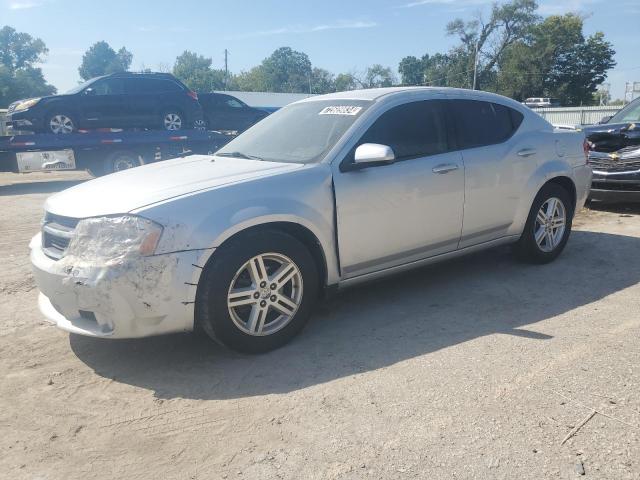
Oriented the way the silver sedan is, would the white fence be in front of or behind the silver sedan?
behind

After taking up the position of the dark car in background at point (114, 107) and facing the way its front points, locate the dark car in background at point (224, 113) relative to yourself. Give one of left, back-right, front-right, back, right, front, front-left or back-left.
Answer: back-right

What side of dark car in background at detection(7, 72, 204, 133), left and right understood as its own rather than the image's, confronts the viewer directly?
left

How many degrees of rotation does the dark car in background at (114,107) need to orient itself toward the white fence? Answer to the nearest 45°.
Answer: approximately 135° to its right

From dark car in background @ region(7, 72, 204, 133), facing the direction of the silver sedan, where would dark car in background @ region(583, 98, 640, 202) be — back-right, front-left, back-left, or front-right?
front-left

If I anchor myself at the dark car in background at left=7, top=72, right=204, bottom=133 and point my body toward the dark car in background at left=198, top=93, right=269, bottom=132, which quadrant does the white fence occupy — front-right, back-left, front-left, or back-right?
front-right

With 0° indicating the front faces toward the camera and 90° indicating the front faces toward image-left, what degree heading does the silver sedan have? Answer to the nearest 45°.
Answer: approximately 45°

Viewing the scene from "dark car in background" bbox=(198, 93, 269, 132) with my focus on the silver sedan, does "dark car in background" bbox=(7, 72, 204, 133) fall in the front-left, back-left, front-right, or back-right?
front-right
